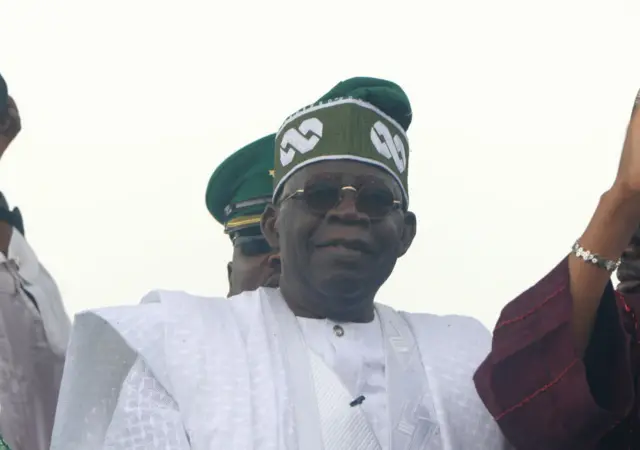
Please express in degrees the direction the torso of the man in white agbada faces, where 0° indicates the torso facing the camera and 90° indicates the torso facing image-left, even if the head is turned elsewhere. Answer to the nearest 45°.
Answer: approximately 0°

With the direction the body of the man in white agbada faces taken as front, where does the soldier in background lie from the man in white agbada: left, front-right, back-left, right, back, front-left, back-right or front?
back
